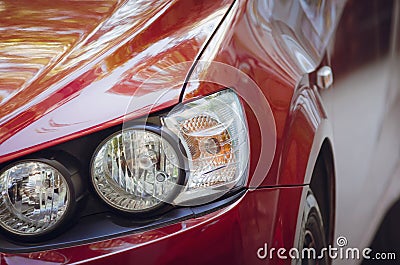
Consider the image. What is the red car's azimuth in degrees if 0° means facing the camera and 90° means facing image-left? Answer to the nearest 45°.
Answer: approximately 45°
